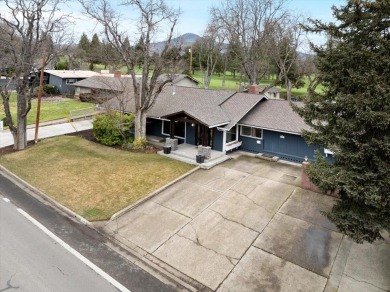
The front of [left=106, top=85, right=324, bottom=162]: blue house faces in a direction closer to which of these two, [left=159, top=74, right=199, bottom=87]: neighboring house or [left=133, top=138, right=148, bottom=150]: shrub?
the shrub

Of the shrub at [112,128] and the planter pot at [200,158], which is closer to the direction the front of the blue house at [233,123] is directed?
the planter pot

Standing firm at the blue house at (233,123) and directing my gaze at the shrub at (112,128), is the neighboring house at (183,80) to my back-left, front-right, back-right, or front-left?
front-right

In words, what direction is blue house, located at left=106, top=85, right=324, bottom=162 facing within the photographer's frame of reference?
facing the viewer and to the left of the viewer

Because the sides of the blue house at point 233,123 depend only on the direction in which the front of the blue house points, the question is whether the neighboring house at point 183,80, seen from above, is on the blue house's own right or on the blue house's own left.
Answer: on the blue house's own right

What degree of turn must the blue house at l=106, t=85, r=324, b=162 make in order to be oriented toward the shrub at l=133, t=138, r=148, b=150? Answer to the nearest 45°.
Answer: approximately 45° to its right

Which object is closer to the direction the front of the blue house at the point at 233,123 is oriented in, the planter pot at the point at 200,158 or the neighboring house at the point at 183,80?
the planter pot

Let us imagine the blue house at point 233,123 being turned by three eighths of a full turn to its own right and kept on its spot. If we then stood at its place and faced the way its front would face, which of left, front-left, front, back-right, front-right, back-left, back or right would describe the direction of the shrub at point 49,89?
front-left

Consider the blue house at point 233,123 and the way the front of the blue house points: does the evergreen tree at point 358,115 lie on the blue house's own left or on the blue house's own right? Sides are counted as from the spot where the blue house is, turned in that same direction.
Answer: on the blue house's own left
